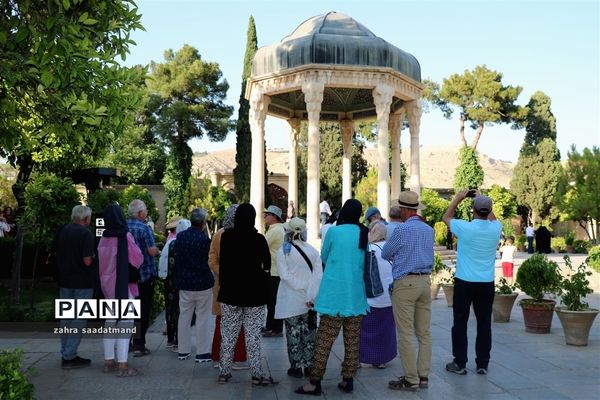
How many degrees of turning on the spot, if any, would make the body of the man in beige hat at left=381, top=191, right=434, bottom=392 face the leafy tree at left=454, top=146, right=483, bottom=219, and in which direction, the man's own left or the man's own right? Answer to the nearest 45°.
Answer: approximately 45° to the man's own right

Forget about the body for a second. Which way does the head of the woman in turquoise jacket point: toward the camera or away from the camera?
away from the camera

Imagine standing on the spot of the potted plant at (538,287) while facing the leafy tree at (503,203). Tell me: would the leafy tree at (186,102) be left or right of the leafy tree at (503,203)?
left

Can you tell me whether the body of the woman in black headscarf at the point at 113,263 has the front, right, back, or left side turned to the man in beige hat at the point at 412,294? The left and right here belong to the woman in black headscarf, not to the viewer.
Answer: right

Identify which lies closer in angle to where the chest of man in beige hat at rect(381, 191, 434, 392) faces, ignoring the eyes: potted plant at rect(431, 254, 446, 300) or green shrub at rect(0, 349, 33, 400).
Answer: the potted plant

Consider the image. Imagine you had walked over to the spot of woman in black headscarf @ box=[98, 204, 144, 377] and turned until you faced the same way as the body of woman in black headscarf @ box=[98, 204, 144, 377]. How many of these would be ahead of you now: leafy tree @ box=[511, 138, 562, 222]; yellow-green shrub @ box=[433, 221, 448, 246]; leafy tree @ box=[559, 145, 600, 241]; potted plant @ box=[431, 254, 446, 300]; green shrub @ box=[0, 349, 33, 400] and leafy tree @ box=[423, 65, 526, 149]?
5

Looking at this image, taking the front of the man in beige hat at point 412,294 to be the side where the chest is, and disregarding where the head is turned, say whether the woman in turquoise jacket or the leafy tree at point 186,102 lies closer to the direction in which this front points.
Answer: the leafy tree

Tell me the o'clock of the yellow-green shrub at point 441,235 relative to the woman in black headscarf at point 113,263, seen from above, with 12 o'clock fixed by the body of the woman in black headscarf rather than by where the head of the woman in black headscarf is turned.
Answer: The yellow-green shrub is roughly at 12 o'clock from the woman in black headscarf.

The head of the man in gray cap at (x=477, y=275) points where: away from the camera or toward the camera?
away from the camera

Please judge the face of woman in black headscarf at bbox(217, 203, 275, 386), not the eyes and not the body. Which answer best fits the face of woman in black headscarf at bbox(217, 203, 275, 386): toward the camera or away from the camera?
away from the camera

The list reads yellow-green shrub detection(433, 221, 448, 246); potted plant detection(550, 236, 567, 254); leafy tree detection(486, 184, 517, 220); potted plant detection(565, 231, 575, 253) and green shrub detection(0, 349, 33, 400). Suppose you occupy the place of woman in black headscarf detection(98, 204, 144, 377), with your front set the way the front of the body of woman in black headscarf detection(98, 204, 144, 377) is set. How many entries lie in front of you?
4

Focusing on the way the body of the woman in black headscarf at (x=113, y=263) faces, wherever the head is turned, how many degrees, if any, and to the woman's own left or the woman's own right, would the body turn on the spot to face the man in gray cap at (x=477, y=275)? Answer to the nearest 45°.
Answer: approximately 45° to the woman's own right

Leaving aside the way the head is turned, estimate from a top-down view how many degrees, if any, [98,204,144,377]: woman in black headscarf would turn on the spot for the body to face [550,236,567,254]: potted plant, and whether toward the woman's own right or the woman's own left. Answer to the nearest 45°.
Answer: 0° — they already face it

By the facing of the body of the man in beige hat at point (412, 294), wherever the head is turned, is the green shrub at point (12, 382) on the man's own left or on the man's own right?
on the man's own left

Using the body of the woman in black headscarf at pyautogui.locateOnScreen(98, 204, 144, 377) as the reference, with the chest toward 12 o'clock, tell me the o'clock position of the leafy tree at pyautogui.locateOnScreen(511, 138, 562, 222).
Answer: The leafy tree is roughly at 12 o'clock from the woman in black headscarf.

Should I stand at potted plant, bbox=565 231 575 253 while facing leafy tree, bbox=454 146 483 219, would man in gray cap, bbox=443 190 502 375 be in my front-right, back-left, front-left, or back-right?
back-left

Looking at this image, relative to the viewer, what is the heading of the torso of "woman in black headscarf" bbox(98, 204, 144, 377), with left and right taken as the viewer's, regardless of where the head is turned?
facing away from the viewer and to the right of the viewer

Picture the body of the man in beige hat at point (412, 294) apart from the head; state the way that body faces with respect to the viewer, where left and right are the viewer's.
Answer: facing away from the viewer and to the left of the viewer
